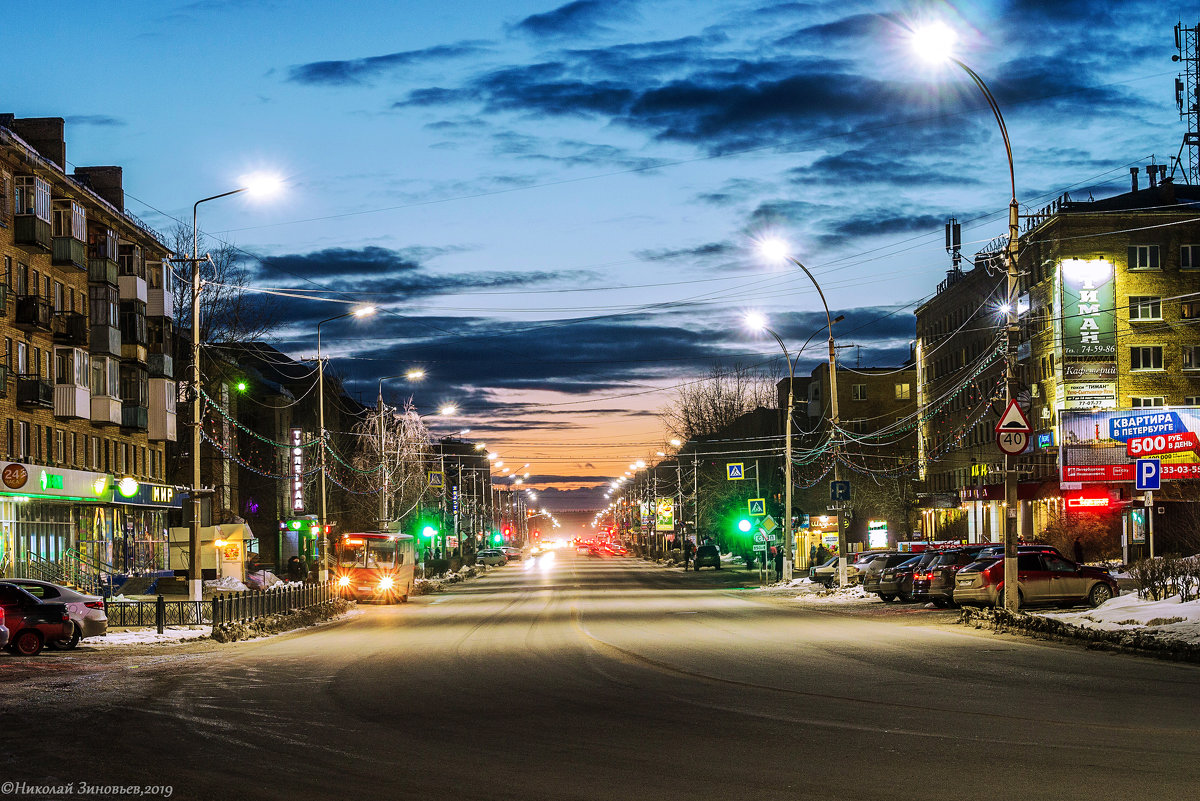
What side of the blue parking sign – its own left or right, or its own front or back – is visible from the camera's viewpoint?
front

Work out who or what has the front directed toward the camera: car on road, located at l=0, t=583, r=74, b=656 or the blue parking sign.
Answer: the blue parking sign

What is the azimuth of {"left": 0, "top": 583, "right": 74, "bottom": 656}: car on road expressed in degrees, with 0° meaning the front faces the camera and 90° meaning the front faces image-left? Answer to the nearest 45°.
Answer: approximately 90°

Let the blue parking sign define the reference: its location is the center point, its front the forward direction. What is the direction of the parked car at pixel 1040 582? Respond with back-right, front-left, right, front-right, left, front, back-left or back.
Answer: front-right

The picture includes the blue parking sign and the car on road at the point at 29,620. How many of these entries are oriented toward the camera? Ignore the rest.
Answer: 1

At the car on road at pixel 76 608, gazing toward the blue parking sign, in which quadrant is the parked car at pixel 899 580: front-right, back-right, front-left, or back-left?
front-left

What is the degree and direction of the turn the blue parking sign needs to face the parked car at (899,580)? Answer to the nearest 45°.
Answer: approximately 135° to its right

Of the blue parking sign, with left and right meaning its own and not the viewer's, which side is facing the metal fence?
right

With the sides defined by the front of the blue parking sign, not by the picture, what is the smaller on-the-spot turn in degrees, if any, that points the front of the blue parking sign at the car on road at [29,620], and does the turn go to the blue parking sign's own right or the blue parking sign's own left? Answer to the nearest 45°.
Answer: approximately 45° to the blue parking sign's own right
